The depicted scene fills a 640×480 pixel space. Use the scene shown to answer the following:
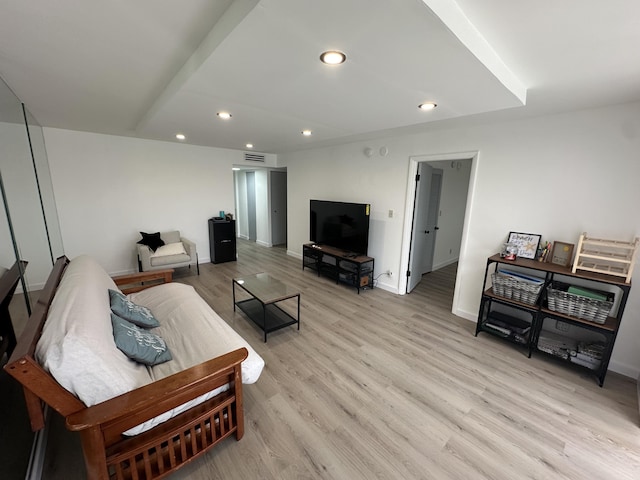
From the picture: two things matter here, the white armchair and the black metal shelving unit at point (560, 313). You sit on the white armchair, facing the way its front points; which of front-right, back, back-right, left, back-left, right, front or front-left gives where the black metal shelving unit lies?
front-left

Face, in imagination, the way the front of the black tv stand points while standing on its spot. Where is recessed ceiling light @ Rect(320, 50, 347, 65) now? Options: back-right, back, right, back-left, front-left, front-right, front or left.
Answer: front-left

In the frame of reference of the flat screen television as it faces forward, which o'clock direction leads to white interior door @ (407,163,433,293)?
The white interior door is roughly at 8 o'clock from the flat screen television.

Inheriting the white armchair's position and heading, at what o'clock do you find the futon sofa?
The futon sofa is roughly at 12 o'clock from the white armchair.

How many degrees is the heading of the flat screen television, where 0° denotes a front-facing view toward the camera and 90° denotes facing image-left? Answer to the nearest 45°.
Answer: approximately 45°

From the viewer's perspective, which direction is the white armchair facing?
toward the camera

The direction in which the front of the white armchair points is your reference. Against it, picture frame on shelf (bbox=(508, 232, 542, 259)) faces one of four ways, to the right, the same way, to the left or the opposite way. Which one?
to the right

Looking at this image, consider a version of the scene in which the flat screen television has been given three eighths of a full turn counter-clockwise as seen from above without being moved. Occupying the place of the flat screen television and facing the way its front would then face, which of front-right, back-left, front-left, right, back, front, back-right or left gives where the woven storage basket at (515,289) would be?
front-right

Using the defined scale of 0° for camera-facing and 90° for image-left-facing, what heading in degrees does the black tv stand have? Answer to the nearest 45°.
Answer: approximately 45°

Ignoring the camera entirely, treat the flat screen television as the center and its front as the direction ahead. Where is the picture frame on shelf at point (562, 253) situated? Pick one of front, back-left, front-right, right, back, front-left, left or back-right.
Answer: left

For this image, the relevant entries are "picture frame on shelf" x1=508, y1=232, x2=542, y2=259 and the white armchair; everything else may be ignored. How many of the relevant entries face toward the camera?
2

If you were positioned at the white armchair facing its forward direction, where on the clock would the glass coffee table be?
The glass coffee table is roughly at 11 o'clock from the white armchair.

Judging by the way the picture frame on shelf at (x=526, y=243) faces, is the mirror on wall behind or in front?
in front

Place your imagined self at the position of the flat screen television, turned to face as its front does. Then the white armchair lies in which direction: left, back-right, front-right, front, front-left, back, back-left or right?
front-right
